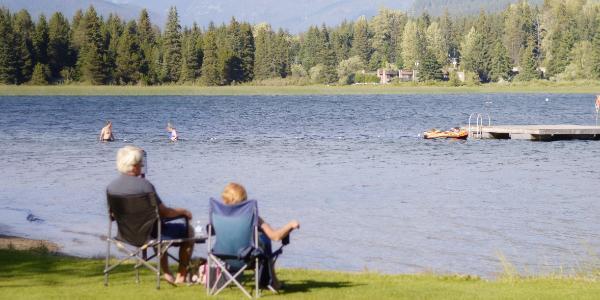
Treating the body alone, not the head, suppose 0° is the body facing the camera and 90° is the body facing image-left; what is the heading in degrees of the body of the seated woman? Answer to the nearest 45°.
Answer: approximately 225°

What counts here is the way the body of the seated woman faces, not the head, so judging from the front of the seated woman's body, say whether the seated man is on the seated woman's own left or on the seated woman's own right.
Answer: on the seated woman's own left

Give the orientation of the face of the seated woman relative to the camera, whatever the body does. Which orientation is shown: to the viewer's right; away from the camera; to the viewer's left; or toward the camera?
away from the camera

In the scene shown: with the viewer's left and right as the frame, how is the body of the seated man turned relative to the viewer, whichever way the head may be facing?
facing away from the viewer and to the right of the viewer

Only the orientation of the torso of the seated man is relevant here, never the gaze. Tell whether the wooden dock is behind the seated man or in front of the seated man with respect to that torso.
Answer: in front

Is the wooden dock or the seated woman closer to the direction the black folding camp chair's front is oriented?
the wooden dock

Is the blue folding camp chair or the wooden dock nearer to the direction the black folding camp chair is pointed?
the wooden dock

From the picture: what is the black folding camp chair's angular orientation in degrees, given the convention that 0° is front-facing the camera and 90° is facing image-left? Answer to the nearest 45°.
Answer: approximately 225°

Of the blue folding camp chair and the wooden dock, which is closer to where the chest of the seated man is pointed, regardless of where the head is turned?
the wooden dock

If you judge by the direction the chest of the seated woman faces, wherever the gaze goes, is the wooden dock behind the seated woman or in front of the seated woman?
in front

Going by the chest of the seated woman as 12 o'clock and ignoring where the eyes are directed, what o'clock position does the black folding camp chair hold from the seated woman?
The black folding camp chair is roughly at 8 o'clock from the seated woman.
